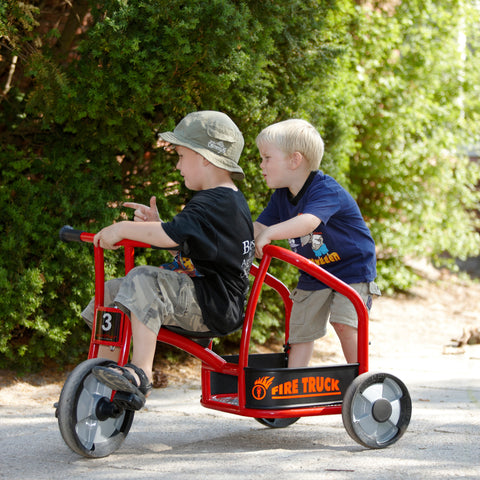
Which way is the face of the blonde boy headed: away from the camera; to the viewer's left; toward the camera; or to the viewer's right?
to the viewer's left

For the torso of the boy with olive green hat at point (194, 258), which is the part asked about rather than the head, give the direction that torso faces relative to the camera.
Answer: to the viewer's left

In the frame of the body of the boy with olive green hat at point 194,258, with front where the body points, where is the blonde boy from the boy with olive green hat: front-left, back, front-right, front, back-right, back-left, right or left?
back-right

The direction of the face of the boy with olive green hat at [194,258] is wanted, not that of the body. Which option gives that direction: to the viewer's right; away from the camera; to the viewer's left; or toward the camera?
to the viewer's left
